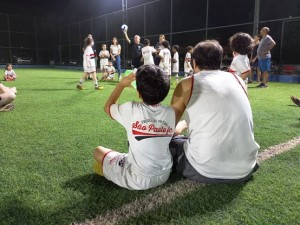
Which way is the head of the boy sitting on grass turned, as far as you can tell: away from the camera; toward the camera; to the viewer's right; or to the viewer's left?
away from the camera

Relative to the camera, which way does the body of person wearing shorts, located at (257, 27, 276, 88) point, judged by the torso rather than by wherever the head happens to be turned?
to the viewer's left

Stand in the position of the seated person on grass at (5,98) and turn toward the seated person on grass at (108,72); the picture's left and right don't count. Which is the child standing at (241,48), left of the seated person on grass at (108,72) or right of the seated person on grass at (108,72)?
right

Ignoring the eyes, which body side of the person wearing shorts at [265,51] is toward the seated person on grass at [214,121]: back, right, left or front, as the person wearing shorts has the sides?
left

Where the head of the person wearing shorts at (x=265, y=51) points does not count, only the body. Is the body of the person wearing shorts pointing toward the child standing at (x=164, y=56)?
yes

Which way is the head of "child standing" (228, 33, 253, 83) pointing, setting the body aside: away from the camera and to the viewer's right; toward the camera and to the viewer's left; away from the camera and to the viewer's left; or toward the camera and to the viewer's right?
away from the camera and to the viewer's left

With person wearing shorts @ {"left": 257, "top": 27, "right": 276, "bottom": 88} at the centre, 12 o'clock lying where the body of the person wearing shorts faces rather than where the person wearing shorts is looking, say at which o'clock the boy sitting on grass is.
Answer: The boy sitting on grass is roughly at 9 o'clock from the person wearing shorts.

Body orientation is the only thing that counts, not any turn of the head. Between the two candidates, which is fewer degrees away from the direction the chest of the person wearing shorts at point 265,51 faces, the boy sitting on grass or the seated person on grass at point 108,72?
the seated person on grass
